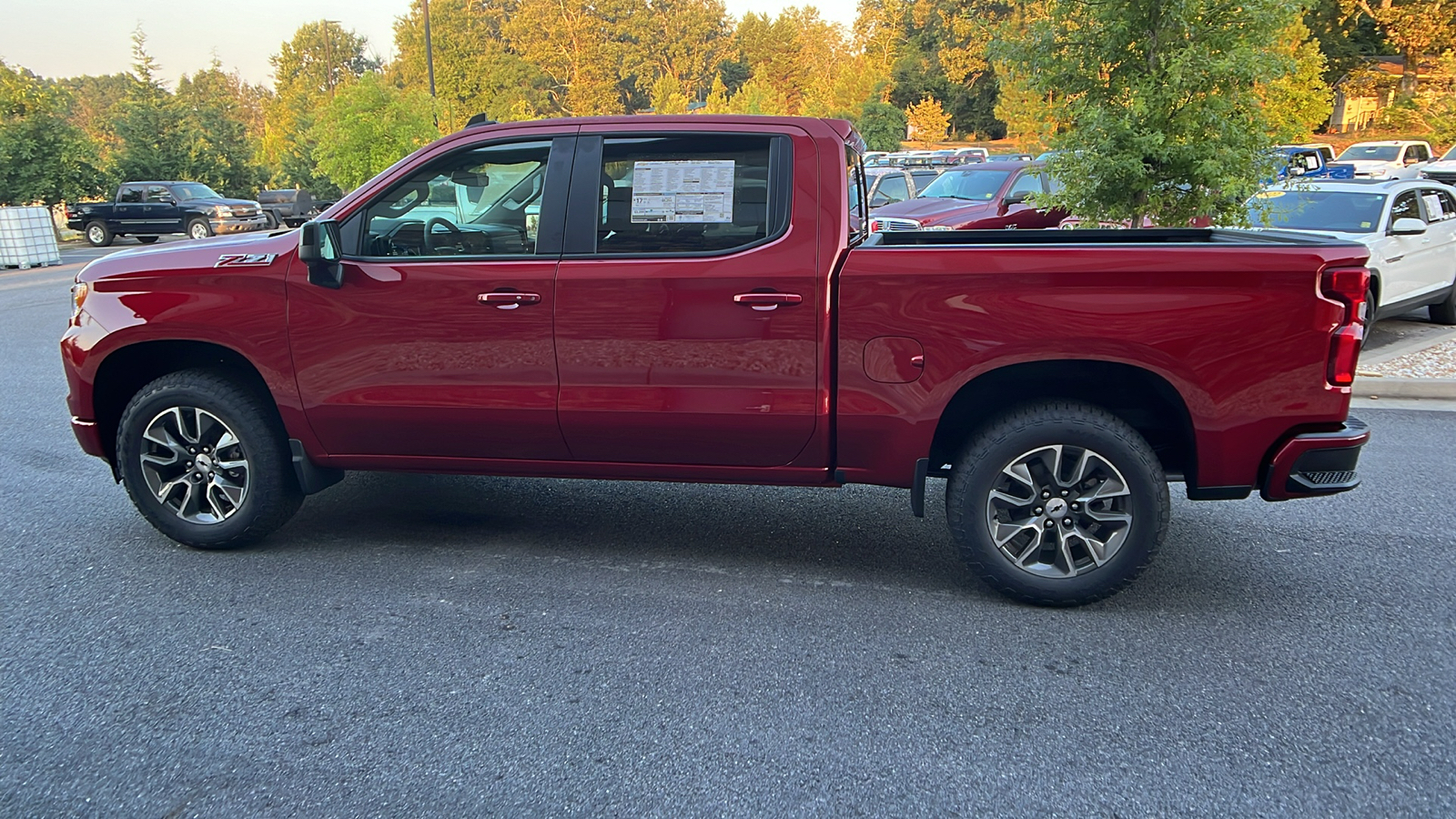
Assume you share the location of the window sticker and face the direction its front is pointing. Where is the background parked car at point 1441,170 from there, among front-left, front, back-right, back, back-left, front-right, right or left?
back-left

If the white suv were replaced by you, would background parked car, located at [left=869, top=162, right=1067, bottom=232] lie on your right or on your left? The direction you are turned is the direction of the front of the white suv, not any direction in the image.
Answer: on your right

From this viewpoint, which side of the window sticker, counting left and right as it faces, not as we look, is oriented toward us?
front

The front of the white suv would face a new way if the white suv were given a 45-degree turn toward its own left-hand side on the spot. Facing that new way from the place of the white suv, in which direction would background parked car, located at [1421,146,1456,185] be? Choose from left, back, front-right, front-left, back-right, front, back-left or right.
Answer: back

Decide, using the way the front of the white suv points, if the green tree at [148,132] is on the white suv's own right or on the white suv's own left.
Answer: on the white suv's own right

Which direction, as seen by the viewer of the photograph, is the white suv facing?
facing the viewer and to the left of the viewer

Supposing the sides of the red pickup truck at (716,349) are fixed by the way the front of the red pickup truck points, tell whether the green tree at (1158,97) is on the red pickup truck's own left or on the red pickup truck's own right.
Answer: on the red pickup truck's own right

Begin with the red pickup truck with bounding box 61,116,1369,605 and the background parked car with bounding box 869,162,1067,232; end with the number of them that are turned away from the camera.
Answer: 0

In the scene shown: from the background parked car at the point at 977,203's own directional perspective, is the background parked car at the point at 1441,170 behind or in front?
behind

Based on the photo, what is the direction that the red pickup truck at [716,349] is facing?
to the viewer's left

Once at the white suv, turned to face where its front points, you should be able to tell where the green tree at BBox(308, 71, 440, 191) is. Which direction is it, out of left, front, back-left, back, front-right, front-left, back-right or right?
front-right

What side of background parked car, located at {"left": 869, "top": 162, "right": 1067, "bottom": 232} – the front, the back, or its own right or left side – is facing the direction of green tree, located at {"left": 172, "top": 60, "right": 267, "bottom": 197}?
right

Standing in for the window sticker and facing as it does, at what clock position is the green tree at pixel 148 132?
The green tree is roughly at 5 o'clock from the window sticker.
